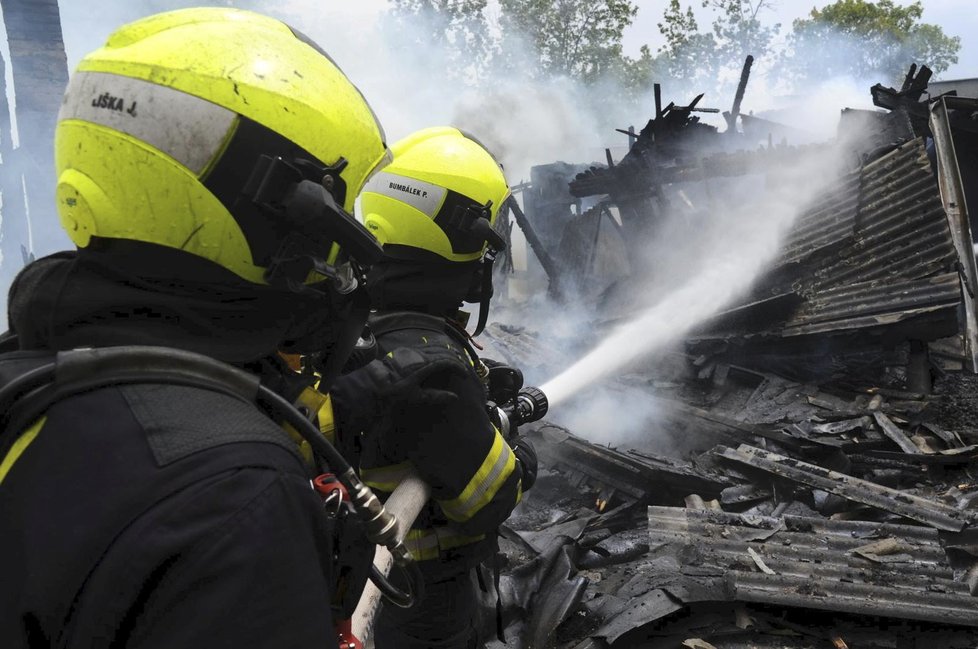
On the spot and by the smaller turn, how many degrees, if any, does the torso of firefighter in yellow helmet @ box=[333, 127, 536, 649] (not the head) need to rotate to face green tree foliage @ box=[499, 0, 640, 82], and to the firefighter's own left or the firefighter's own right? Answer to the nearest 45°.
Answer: approximately 45° to the firefighter's own left

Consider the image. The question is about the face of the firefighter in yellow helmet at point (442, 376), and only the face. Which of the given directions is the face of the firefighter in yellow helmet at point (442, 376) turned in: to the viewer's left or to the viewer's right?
to the viewer's right

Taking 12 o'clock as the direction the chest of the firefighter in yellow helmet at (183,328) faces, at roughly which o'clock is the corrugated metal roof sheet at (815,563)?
The corrugated metal roof sheet is roughly at 1 o'clock from the firefighter in yellow helmet.

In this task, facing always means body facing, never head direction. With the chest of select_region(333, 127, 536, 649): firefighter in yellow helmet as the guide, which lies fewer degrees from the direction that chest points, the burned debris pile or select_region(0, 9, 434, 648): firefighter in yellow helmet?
the burned debris pile

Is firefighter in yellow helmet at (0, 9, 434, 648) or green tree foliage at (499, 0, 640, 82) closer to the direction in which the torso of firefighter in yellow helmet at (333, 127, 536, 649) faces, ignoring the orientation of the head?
the green tree foliage

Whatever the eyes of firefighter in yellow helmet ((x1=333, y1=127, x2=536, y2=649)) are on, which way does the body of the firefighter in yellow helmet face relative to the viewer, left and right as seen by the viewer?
facing away from the viewer and to the right of the viewer

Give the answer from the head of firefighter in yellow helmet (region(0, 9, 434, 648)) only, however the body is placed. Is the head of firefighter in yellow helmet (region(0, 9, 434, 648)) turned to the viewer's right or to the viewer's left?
to the viewer's right

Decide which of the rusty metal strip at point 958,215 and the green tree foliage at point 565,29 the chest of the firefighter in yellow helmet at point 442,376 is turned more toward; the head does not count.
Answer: the rusty metal strip

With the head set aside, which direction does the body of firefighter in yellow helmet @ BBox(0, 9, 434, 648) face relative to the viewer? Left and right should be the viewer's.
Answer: facing away from the viewer and to the right of the viewer
